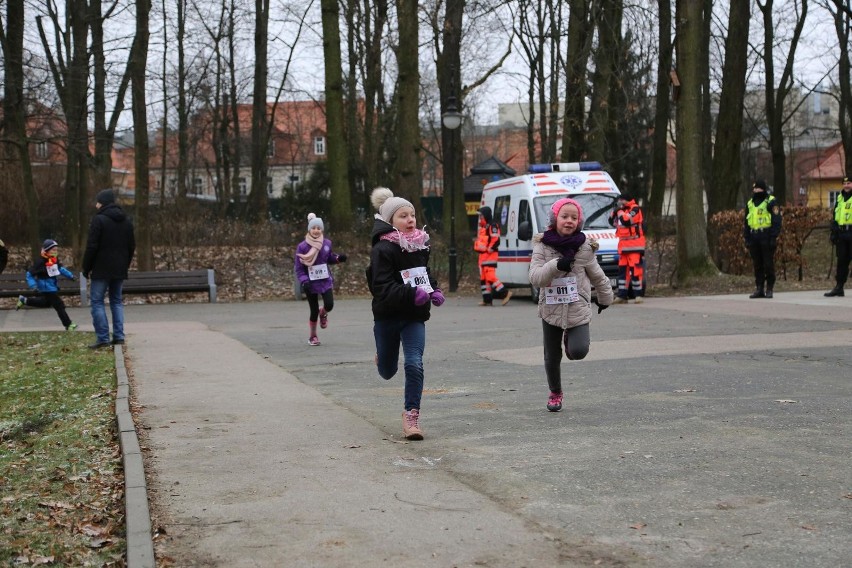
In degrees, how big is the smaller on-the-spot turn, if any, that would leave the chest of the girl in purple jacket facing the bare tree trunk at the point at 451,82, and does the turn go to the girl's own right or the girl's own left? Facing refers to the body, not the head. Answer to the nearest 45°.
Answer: approximately 180°

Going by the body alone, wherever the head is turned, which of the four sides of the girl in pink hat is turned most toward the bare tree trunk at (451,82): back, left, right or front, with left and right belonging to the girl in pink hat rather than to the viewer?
back

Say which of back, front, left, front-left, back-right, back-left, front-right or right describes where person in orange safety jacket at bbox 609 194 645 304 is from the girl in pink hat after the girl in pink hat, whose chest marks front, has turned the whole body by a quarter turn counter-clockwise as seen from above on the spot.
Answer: left

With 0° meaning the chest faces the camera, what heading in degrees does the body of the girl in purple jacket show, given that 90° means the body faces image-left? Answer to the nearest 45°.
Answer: approximately 0°

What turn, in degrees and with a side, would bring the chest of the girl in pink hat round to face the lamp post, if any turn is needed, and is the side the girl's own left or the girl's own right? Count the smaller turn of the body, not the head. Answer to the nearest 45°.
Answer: approximately 180°

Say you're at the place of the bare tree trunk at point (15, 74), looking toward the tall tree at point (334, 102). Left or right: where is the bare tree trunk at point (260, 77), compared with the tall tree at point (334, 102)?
left

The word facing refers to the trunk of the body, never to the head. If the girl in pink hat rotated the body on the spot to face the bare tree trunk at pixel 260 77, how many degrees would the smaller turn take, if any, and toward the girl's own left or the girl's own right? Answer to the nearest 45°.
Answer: approximately 180°

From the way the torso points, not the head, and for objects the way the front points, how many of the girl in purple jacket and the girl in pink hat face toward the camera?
2

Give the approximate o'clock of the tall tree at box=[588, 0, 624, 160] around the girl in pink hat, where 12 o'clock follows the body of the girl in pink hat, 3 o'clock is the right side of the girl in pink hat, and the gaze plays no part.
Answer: The tall tree is roughly at 6 o'clock from the girl in pink hat.

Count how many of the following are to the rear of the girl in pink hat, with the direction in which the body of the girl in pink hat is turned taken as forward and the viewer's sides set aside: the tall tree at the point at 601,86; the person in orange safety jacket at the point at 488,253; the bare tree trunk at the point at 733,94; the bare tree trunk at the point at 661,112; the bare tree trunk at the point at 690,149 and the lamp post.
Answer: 6

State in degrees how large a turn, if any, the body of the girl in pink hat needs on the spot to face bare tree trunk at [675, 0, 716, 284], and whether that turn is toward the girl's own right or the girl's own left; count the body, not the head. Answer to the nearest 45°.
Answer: approximately 180°

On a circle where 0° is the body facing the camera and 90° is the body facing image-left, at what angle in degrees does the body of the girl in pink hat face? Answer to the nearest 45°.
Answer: approximately 0°

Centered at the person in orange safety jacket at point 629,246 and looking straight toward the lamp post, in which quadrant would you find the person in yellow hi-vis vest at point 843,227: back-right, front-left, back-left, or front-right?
back-right

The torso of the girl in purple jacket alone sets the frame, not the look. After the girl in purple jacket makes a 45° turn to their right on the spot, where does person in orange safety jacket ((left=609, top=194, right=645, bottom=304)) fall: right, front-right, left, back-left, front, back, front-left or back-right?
back

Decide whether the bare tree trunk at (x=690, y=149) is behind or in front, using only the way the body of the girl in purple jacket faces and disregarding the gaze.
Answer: behind
